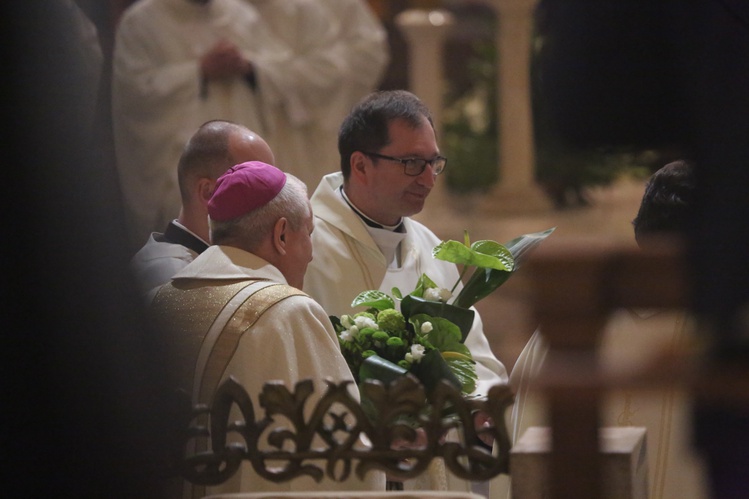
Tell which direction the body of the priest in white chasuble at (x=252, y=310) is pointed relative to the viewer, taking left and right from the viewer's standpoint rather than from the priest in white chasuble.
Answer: facing away from the viewer and to the right of the viewer

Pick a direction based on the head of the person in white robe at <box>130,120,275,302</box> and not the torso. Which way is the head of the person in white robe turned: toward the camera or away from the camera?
away from the camera

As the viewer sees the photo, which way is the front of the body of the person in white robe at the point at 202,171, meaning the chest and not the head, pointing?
to the viewer's right

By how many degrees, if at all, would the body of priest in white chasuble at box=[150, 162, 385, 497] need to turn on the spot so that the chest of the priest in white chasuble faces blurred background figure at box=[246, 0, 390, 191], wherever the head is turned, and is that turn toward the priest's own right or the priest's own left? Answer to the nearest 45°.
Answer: approximately 45° to the priest's own left

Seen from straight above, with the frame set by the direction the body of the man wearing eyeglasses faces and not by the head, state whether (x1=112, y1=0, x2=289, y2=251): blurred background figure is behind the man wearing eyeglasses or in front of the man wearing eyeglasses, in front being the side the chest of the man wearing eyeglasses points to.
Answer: behind

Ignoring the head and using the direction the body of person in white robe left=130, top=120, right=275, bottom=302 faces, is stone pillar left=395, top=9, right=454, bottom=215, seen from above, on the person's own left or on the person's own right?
on the person's own left

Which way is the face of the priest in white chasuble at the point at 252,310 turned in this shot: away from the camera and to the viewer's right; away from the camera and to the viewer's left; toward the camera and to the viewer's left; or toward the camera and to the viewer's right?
away from the camera and to the viewer's right
